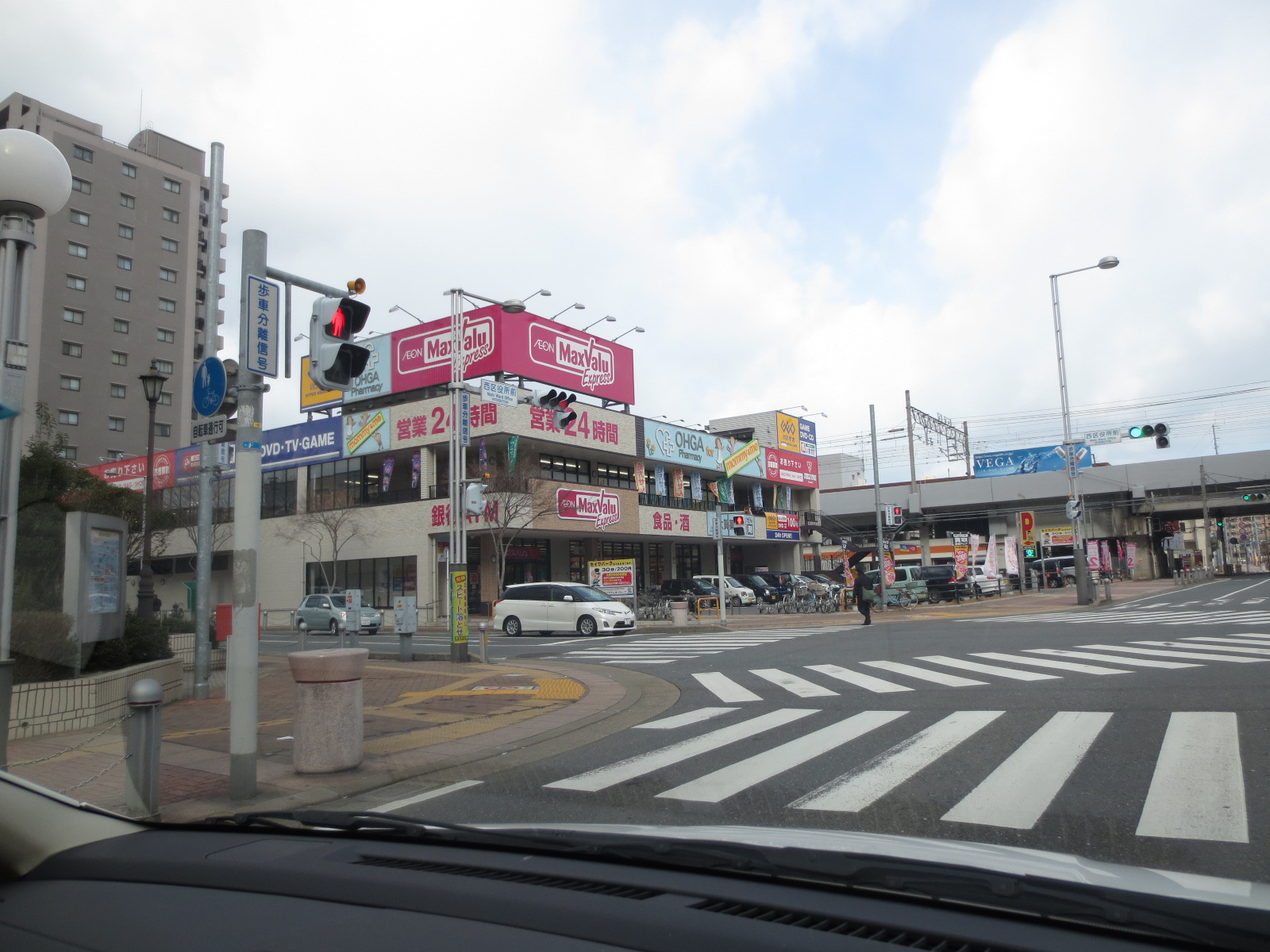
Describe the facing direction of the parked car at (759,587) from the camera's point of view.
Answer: facing the viewer and to the right of the viewer

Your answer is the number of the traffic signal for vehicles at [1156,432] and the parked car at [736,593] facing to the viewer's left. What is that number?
0

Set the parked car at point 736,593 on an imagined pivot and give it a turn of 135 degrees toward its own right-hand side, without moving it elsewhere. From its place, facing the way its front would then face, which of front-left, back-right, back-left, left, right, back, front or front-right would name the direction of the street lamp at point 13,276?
left

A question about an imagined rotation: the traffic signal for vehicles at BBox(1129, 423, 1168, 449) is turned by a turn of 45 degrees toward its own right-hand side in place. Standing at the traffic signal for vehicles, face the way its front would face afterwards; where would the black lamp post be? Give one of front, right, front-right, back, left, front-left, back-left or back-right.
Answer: front

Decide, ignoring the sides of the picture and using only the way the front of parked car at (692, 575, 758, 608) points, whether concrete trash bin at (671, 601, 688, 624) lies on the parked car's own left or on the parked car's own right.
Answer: on the parked car's own right

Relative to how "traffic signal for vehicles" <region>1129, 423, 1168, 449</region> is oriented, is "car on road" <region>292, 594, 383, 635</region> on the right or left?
on its right

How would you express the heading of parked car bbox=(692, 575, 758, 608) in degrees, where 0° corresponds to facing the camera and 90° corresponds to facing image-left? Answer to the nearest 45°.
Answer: approximately 315°

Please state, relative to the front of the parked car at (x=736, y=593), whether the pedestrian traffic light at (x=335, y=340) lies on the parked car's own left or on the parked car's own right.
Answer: on the parked car's own right

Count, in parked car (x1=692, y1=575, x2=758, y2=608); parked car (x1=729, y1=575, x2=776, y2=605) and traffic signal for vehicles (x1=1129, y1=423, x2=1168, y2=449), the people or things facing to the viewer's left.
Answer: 0

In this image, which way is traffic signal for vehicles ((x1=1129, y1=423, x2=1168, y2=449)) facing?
toward the camera

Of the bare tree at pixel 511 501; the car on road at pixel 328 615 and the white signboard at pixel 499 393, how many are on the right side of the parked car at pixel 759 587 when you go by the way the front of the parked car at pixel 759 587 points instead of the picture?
3

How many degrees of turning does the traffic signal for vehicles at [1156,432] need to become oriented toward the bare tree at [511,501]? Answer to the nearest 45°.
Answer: approximately 90° to its right

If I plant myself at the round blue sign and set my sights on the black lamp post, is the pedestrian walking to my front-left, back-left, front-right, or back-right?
front-right

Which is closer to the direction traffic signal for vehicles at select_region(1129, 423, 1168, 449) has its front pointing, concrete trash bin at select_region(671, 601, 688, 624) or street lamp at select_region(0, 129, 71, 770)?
the street lamp
